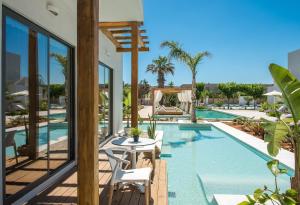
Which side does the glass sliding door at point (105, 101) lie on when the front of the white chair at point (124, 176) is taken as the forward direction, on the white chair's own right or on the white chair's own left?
on the white chair's own left

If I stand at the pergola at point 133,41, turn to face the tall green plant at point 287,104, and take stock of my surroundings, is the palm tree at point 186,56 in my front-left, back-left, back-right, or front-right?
back-left

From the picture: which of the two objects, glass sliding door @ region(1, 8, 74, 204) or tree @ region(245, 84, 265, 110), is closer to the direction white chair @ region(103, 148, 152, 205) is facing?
the tree
